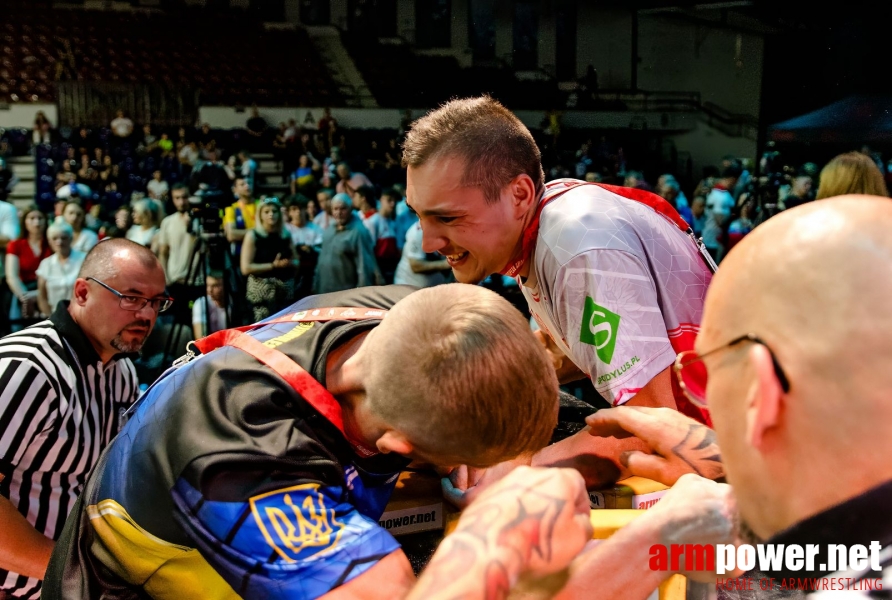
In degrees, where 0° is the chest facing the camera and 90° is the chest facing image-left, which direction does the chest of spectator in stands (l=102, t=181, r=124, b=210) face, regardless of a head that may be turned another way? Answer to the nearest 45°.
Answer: approximately 0°

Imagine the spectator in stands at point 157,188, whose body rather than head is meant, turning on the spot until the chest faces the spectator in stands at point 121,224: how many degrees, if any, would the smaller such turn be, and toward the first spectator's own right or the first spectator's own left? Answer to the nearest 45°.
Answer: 0° — they already face them

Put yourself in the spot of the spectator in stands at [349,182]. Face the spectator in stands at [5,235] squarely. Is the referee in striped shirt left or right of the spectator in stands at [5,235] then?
left

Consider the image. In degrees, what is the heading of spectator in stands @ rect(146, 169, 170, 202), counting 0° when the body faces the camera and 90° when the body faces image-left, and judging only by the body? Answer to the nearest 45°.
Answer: approximately 0°

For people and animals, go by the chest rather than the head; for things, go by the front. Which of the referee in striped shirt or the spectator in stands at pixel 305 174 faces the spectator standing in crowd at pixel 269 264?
the spectator in stands at pixel 305 174

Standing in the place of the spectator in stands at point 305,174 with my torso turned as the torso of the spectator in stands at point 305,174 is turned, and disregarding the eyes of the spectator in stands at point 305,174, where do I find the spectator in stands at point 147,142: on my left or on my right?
on my right

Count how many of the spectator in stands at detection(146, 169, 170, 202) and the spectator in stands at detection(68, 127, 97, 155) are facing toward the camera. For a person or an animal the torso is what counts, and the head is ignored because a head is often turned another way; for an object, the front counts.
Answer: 2
